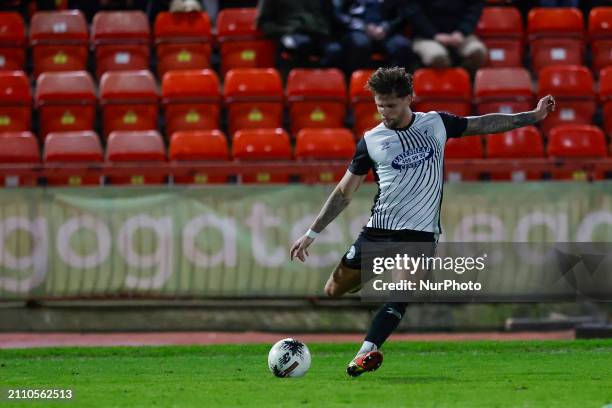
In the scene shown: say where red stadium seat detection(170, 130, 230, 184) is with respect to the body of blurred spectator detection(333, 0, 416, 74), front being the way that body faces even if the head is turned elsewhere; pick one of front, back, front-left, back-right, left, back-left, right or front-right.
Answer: front-right

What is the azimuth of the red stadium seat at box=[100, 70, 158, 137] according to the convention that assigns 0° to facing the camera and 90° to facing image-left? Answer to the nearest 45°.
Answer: approximately 0°

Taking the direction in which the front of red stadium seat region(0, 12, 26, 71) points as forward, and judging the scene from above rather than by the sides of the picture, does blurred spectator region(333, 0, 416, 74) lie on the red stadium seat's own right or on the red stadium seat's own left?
on the red stadium seat's own left

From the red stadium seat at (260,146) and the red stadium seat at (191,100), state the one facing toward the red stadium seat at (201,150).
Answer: the red stadium seat at (191,100)

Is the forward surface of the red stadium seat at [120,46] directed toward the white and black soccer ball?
yes

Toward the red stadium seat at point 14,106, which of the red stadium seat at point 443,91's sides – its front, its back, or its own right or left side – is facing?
right

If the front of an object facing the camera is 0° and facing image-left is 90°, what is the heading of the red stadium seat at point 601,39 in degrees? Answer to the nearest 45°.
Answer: approximately 0°

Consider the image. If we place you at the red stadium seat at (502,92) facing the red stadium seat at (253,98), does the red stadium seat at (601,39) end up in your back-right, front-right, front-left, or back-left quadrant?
back-right

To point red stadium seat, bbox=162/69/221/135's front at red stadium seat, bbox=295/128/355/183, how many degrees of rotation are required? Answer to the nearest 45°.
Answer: approximately 45° to its left

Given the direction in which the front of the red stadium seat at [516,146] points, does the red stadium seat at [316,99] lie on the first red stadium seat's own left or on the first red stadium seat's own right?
on the first red stadium seat's own right
